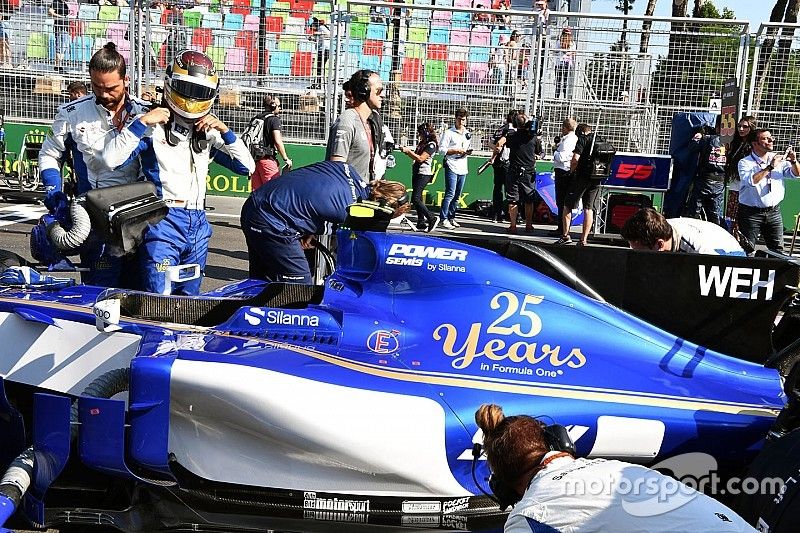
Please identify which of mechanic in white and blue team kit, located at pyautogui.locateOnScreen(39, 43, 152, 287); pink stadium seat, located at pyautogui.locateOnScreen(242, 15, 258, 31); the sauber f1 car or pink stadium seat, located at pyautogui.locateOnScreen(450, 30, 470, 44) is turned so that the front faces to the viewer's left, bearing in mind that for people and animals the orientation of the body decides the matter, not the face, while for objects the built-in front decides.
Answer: the sauber f1 car

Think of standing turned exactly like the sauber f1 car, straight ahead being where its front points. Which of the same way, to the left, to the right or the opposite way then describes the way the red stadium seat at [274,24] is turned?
to the left

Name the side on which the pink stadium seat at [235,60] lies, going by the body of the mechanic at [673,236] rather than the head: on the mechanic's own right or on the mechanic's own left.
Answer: on the mechanic's own right

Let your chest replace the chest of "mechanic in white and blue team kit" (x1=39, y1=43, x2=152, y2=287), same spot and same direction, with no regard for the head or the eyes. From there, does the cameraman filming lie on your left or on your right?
on your left

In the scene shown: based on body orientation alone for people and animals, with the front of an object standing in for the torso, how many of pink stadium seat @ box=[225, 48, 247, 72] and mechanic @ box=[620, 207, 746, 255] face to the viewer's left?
1

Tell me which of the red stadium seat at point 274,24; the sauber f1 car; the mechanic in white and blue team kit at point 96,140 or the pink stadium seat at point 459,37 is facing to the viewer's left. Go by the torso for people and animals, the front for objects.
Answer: the sauber f1 car

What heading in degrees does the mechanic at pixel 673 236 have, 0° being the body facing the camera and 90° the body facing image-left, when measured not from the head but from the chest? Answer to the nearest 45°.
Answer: approximately 90°

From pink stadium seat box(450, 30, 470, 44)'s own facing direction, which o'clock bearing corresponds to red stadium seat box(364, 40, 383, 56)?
The red stadium seat is roughly at 3 o'clock from the pink stadium seat.
